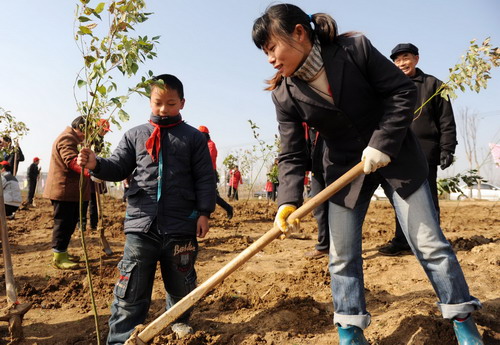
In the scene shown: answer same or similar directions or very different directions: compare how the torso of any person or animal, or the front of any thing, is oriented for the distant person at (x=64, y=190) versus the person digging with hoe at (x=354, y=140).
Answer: very different directions

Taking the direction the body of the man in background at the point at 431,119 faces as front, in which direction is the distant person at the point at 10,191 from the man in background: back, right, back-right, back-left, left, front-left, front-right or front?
front-right

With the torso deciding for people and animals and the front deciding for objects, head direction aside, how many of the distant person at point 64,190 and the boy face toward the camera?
1

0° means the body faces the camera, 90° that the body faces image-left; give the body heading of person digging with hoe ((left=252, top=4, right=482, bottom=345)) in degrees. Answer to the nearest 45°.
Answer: approximately 45°

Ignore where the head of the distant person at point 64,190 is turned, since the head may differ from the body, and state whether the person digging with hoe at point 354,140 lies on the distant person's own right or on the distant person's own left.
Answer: on the distant person's own right

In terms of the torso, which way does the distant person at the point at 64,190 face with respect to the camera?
to the viewer's right

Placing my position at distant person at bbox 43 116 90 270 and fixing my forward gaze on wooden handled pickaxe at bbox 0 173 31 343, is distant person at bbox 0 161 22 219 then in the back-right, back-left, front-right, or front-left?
back-right

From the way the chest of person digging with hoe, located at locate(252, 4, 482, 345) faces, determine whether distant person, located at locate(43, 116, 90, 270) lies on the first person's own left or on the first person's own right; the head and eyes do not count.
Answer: on the first person's own right

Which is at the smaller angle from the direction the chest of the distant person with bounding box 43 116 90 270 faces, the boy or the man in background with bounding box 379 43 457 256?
the man in background
